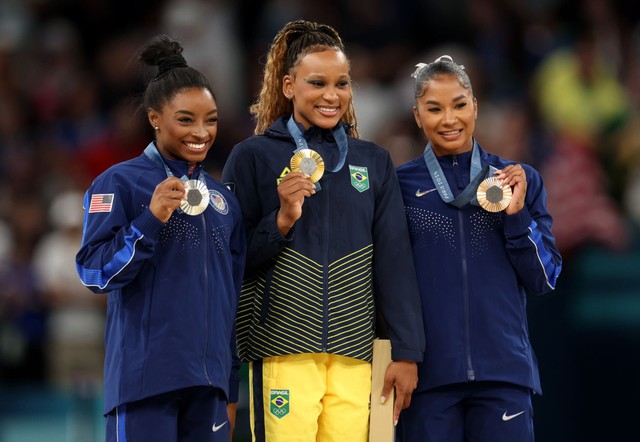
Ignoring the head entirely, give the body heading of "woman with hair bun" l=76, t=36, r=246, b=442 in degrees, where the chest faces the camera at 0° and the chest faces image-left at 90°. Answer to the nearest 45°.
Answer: approximately 315°

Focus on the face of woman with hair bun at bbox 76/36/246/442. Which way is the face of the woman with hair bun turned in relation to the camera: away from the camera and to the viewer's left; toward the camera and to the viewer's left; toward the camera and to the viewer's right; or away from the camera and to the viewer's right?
toward the camera and to the viewer's right

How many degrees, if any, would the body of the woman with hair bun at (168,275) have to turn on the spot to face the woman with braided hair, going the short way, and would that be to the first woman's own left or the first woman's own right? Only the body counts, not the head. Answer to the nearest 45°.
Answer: approximately 45° to the first woman's own left
